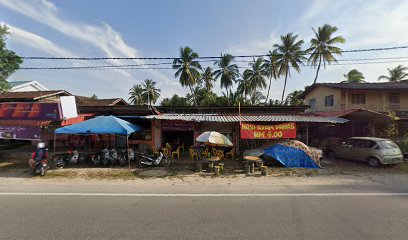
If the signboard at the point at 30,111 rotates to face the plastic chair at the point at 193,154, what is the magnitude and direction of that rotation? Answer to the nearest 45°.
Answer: approximately 45° to its left

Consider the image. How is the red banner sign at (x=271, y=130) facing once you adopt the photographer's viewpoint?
facing the viewer

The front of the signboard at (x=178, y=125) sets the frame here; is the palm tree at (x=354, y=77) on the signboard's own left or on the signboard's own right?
on the signboard's own left

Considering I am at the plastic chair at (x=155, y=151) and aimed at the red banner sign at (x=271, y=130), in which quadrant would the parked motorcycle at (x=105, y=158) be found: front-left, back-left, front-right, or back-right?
back-right

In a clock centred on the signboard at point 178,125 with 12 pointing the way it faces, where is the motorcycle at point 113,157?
The motorcycle is roughly at 2 o'clock from the signboard.

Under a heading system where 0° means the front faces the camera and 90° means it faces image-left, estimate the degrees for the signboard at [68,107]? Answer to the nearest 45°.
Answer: approximately 0°

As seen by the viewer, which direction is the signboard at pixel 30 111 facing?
toward the camera

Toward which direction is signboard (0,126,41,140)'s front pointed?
toward the camera

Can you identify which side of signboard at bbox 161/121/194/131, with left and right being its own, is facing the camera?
front

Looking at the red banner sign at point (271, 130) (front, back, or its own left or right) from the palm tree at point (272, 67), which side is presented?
back
